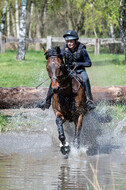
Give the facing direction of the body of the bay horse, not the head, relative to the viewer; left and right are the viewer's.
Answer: facing the viewer

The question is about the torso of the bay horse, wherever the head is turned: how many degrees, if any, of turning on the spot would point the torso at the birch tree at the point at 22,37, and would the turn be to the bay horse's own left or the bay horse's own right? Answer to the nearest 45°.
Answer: approximately 180°

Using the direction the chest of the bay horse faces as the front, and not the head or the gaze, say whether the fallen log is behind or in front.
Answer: behind

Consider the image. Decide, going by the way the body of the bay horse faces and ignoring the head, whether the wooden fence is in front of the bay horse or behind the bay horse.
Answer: behind
